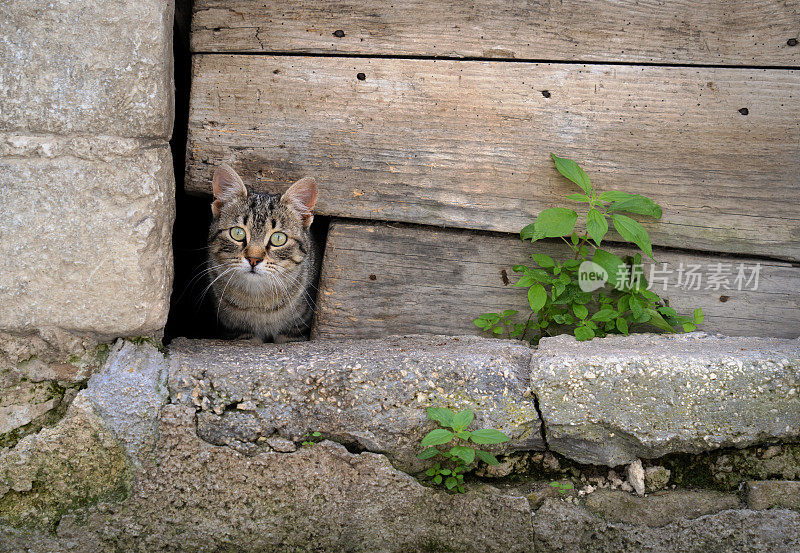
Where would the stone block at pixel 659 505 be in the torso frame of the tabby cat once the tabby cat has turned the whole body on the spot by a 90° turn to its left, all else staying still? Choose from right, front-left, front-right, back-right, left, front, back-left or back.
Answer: front-right

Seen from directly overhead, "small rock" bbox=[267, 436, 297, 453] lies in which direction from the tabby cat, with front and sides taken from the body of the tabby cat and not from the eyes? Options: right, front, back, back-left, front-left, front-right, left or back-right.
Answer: front

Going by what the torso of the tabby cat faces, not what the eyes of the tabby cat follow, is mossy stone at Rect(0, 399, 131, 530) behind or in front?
in front

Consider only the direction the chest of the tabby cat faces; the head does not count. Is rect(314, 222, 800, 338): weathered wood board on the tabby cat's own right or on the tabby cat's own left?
on the tabby cat's own left

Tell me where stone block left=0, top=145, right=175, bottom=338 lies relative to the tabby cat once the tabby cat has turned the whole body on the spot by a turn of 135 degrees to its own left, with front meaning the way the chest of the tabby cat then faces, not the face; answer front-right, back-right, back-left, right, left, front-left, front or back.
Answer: back

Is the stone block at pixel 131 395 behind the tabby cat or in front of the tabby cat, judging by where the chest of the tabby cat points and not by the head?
in front

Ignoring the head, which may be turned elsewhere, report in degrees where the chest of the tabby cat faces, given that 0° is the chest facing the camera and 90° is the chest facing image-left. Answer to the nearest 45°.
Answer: approximately 0°

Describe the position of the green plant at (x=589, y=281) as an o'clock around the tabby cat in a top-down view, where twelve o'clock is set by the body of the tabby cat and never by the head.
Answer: The green plant is roughly at 10 o'clock from the tabby cat.

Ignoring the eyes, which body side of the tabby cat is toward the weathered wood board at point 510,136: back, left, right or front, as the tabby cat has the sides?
left

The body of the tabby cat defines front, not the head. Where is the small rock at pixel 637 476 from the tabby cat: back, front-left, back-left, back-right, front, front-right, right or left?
front-left

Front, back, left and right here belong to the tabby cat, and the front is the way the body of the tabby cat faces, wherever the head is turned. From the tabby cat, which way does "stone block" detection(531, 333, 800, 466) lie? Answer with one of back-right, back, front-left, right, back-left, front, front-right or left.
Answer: front-left

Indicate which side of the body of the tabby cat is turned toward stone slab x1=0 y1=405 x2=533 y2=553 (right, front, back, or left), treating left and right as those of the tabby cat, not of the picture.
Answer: front

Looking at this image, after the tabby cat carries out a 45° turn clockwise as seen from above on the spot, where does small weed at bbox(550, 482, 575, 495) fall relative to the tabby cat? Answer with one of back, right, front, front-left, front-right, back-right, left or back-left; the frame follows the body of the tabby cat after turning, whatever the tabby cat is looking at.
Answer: left

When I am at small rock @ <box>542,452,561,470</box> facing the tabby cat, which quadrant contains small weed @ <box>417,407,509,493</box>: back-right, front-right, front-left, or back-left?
front-left
